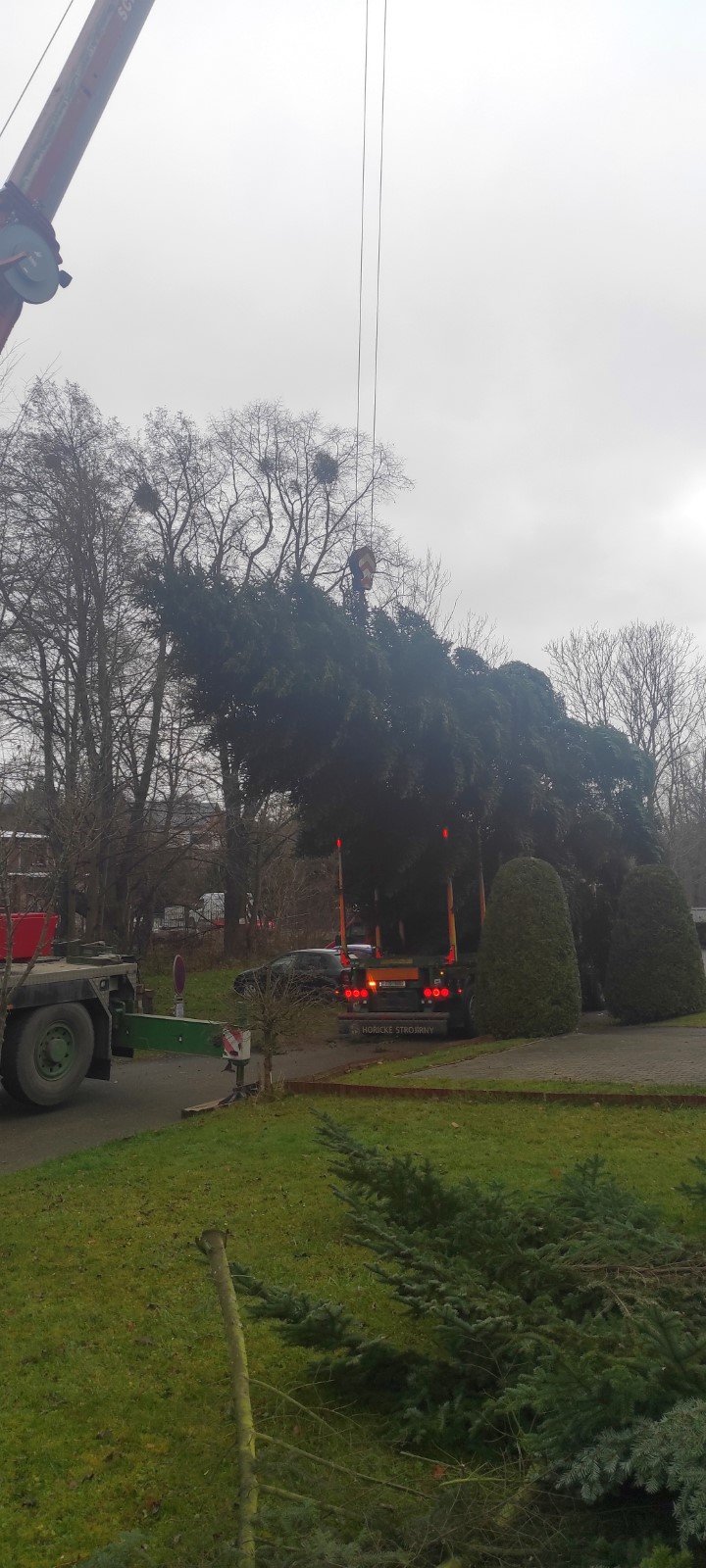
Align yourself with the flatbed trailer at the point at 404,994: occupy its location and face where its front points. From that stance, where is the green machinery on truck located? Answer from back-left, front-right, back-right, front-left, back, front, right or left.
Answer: back-left

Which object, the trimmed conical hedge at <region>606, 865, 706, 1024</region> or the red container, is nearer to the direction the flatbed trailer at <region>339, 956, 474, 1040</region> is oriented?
the trimmed conical hedge

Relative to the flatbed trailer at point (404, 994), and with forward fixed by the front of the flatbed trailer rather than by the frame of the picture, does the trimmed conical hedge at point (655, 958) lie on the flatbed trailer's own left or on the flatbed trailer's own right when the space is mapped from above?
on the flatbed trailer's own right

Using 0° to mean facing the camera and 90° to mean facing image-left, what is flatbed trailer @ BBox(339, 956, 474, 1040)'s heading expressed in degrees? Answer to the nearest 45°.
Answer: approximately 180°

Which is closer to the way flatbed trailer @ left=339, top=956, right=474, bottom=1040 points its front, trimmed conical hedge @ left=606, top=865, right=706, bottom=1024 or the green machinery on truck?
the trimmed conical hedge

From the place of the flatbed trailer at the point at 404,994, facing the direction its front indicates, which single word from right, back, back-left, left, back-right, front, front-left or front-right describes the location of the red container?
back-left

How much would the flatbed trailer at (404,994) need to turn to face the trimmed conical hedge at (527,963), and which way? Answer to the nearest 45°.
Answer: approximately 135° to its right
